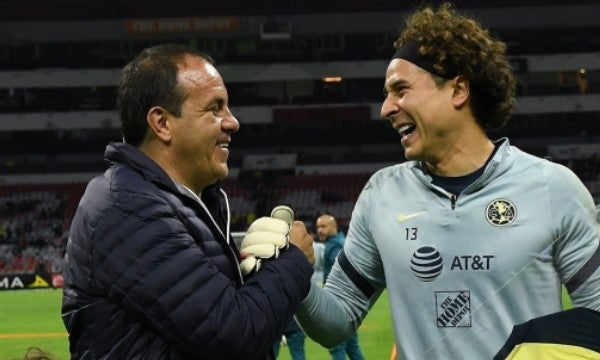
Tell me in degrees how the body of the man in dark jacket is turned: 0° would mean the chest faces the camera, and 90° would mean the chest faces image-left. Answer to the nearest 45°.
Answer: approximately 270°

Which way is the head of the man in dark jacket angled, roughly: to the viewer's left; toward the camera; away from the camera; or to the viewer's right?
to the viewer's right
